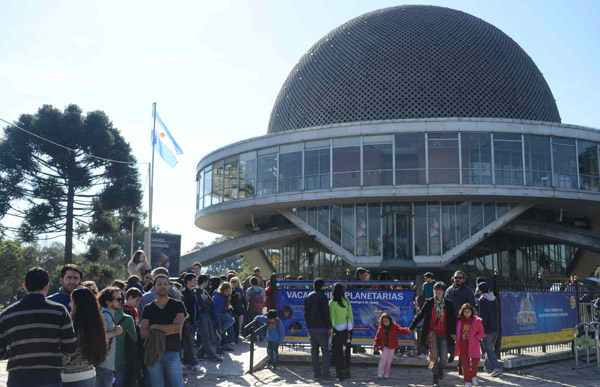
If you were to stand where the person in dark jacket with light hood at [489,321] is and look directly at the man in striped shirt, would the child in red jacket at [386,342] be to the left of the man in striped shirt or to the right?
right

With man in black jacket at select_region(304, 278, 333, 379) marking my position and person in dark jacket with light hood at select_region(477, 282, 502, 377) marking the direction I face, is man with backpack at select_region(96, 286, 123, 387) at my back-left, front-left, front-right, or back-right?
back-right

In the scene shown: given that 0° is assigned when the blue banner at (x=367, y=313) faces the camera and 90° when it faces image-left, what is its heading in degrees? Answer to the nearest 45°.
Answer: approximately 0°

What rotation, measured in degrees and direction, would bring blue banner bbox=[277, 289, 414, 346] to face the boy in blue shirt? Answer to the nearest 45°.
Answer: approximately 45° to its right

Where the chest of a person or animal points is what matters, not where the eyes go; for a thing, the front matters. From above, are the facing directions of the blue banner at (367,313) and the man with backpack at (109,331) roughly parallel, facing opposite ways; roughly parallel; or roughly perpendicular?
roughly perpendicular
